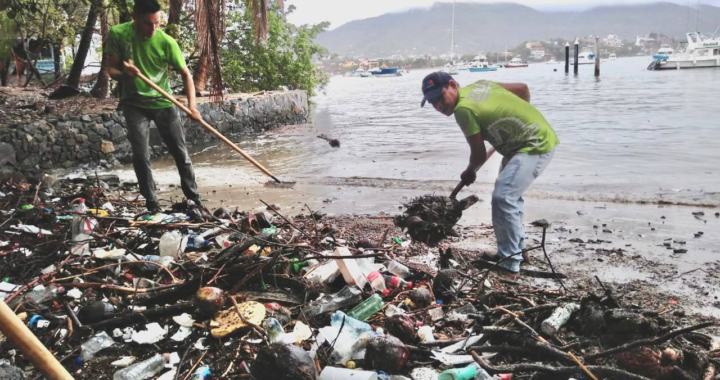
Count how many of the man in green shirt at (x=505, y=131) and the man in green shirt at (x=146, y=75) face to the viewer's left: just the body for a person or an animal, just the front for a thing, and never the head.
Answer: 1

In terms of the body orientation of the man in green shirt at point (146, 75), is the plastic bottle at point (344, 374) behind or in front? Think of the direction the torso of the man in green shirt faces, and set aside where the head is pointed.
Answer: in front

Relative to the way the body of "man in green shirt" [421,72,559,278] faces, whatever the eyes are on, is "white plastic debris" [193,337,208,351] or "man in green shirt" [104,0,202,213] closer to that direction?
the man in green shirt

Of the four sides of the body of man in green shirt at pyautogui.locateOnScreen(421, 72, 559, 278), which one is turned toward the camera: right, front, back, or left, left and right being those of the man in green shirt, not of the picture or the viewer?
left

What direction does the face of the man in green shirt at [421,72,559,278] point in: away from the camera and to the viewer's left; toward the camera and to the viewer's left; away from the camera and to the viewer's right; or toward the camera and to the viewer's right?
toward the camera and to the viewer's left

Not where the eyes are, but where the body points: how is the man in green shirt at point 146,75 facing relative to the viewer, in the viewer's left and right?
facing the viewer and to the right of the viewer

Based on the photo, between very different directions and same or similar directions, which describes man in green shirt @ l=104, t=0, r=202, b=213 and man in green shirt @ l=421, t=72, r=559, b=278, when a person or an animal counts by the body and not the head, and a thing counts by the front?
very different directions

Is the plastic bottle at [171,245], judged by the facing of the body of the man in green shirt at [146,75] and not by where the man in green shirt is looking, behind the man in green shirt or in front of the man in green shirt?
in front

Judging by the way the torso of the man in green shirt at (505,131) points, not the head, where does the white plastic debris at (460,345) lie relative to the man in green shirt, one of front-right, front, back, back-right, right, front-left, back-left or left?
left

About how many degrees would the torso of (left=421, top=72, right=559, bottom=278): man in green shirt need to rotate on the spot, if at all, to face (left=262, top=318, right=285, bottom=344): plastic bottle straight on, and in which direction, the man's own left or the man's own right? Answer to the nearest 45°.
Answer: approximately 45° to the man's own left

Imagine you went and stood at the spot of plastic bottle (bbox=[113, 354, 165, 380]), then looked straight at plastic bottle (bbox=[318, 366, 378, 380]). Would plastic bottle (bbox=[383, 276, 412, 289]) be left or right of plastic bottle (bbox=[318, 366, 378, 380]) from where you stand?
left
